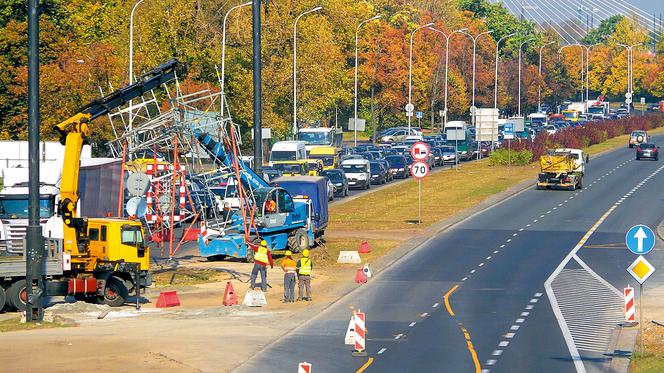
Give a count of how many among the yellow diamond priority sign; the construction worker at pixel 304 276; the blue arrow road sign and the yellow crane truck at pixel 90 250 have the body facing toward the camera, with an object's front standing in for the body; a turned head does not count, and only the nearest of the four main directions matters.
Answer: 2

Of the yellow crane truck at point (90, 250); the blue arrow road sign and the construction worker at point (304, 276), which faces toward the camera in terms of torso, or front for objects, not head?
the blue arrow road sign

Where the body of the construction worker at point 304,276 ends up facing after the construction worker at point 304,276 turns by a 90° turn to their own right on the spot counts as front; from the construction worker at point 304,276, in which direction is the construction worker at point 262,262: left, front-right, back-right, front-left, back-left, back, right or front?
back-left

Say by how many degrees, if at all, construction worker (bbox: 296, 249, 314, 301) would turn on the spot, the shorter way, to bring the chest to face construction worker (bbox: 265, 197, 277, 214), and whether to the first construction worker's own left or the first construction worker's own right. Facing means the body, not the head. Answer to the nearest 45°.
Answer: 0° — they already face them

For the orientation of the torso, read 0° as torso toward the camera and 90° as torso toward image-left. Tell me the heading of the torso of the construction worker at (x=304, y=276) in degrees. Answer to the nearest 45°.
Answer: approximately 180°

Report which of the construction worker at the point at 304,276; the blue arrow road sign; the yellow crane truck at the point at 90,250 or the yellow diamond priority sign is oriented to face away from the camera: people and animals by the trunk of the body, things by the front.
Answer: the construction worker

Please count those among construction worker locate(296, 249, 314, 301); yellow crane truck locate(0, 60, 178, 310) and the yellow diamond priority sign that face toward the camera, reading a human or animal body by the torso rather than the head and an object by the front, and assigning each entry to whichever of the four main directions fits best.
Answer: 1

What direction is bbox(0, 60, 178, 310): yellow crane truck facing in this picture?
to the viewer's right

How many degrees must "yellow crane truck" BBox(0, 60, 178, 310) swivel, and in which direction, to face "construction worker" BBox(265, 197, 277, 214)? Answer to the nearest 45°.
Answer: approximately 45° to its left

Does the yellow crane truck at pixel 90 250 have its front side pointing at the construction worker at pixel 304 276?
yes

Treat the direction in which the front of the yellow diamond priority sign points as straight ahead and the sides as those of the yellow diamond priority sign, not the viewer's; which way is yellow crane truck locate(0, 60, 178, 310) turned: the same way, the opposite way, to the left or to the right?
to the left

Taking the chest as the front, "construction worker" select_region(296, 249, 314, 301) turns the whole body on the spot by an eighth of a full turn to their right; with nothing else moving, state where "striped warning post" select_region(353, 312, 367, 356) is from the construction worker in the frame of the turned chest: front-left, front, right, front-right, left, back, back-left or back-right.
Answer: back-right

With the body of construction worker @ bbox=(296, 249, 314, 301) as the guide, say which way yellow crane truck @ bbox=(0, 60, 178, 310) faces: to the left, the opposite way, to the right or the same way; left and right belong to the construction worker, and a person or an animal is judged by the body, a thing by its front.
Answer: to the right

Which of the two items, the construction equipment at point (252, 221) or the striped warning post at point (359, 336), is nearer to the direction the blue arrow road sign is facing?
the striped warning post
